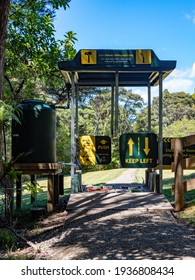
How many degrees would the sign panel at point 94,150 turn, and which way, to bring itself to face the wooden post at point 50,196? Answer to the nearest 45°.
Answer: approximately 45° to its right

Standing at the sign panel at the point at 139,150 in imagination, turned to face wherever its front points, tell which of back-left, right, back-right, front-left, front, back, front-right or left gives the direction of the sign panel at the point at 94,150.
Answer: back-right

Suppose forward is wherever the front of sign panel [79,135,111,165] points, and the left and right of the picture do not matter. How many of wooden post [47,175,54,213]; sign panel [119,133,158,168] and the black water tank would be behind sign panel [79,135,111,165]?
0

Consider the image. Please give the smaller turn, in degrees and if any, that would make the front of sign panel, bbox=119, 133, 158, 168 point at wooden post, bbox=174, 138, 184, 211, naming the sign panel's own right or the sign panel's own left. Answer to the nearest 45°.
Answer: approximately 45° to the sign panel's own left

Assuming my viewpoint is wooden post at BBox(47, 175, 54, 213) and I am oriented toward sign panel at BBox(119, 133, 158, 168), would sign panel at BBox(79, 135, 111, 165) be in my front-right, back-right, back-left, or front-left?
front-left

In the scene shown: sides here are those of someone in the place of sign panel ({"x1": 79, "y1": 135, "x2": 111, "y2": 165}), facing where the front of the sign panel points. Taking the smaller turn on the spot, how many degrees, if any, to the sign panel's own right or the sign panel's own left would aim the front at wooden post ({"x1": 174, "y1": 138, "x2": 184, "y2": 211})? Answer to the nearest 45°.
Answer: approximately 45° to the sign panel's own left

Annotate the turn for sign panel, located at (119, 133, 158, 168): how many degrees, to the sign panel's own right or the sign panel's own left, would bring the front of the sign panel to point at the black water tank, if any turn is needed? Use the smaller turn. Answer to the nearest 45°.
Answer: approximately 90° to the sign panel's own right

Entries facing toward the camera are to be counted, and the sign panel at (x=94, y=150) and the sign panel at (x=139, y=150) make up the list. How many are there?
2

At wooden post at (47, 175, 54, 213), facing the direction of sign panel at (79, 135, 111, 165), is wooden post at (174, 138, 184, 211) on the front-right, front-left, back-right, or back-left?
front-right

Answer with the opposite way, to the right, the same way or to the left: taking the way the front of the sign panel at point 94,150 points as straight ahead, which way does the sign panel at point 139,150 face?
the same way

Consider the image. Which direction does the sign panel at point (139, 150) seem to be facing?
toward the camera

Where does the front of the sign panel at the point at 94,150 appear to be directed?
toward the camera
